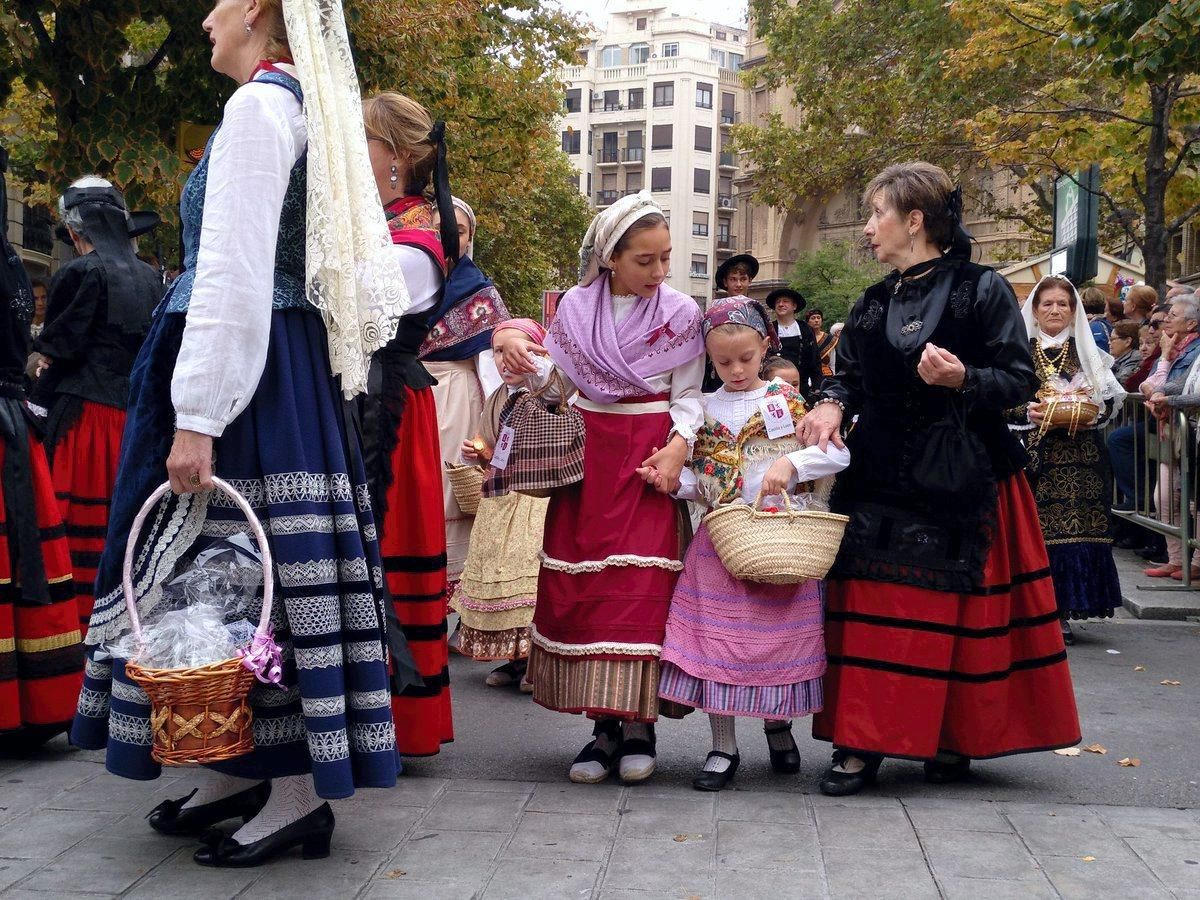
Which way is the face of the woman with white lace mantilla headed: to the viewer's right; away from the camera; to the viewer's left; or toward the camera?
to the viewer's left

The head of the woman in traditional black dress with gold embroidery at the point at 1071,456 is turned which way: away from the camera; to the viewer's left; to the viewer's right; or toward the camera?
toward the camera

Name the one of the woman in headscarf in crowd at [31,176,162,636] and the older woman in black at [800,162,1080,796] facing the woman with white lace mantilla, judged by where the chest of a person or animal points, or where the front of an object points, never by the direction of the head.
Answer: the older woman in black

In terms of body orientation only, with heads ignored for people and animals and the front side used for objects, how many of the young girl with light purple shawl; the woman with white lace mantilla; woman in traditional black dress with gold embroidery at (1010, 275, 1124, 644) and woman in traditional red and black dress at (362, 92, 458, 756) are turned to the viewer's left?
2

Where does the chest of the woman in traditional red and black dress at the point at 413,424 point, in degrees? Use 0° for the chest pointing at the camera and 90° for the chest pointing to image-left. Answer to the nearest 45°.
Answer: approximately 90°

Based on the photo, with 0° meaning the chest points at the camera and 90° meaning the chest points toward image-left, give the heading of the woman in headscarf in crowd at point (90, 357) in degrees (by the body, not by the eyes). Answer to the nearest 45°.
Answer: approximately 135°

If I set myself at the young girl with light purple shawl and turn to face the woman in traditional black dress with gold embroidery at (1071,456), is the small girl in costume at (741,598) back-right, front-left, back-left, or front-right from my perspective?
front-right

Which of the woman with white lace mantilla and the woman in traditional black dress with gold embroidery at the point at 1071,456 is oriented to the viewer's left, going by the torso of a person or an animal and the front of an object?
the woman with white lace mantilla

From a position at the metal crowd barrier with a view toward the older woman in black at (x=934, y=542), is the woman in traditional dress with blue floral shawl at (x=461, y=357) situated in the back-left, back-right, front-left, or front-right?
front-right

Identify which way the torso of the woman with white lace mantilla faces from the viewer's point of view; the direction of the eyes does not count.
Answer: to the viewer's left

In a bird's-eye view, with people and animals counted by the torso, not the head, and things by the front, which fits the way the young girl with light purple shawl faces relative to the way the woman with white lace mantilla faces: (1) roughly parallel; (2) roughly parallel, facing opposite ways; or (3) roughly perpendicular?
roughly perpendicular

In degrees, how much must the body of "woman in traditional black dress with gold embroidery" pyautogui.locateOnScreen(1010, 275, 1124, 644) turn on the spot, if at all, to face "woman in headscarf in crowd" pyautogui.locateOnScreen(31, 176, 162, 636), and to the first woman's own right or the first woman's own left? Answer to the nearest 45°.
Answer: approximately 45° to the first woman's own right

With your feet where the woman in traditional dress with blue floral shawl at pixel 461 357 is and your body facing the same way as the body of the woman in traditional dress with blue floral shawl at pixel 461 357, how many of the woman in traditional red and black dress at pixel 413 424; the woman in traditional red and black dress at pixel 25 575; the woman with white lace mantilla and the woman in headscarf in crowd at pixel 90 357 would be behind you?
0

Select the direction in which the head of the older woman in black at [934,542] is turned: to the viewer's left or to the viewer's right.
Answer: to the viewer's left

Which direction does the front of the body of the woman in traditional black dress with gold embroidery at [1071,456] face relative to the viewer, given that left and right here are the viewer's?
facing the viewer
